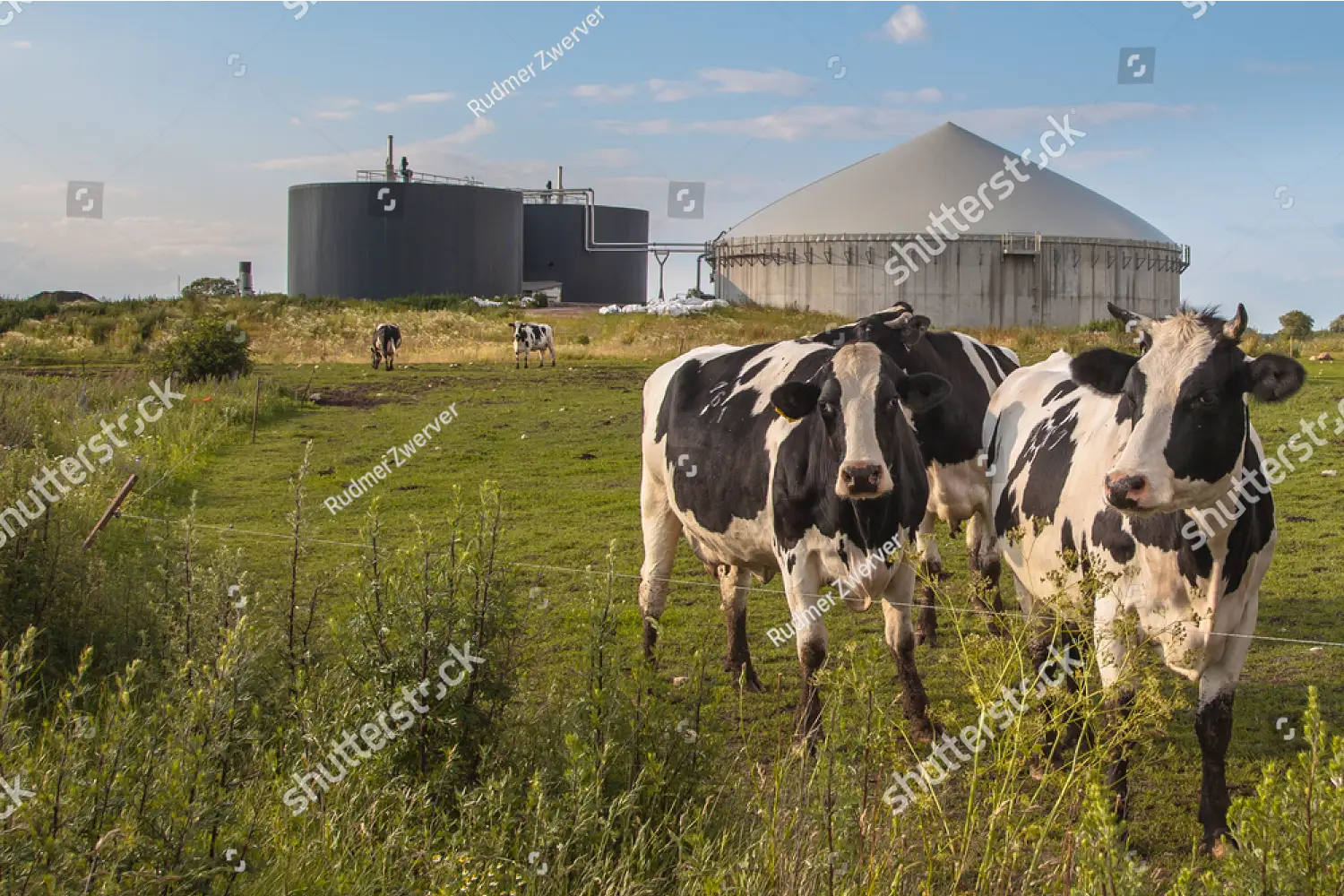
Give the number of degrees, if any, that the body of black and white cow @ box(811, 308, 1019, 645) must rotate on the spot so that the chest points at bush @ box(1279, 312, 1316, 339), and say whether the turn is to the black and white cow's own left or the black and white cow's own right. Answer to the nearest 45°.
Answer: approximately 135° to the black and white cow's own right

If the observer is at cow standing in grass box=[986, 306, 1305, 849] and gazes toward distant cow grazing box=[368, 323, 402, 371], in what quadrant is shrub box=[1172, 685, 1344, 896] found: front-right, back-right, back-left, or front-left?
back-left

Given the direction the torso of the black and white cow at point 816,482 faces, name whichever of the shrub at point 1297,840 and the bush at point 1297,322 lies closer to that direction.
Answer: the shrub

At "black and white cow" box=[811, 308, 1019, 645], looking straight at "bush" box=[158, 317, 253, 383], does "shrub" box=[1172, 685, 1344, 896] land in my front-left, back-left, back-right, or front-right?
back-left

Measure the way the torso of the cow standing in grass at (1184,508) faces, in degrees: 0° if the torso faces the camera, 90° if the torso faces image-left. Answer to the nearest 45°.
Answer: approximately 315°

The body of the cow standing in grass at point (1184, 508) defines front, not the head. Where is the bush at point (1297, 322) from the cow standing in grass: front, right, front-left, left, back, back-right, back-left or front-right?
back-left

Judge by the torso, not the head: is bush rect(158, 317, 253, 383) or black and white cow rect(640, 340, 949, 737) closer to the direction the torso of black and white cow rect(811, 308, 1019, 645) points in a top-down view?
the black and white cow

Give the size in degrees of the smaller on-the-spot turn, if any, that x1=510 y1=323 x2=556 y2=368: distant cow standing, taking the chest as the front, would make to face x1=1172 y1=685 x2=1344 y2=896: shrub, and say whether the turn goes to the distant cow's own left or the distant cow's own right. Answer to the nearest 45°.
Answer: approximately 45° to the distant cow's own left

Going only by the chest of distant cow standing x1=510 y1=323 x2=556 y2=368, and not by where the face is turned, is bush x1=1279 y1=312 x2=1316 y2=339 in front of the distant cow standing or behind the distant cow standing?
behind

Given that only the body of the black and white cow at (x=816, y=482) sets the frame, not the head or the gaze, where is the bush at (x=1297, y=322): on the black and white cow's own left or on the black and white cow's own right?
on the black and white cow's own left

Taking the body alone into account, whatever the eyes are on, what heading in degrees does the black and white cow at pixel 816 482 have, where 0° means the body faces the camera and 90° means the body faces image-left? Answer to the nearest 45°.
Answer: approximately 315°
